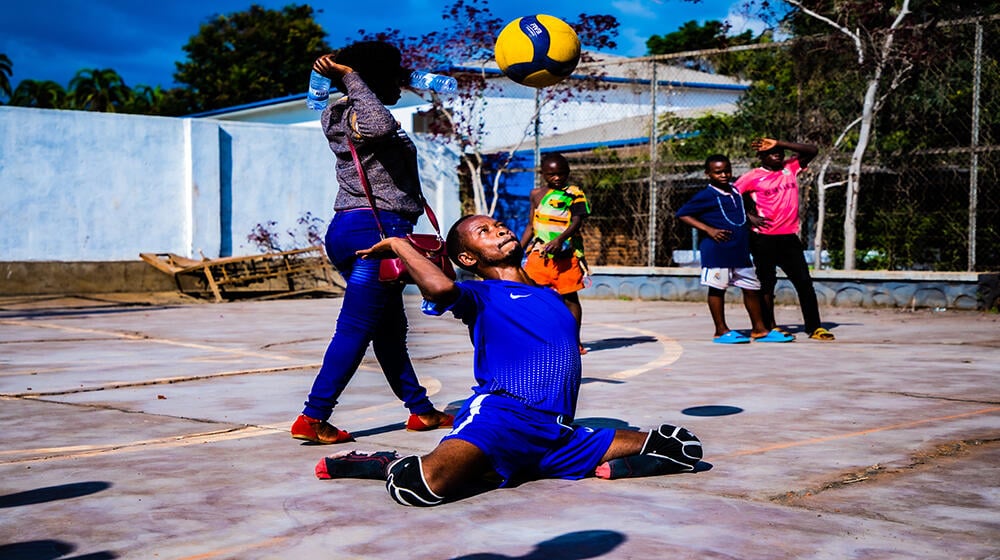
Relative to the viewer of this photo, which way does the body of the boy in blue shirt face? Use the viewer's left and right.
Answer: facing the viewer and to the right of the viewer

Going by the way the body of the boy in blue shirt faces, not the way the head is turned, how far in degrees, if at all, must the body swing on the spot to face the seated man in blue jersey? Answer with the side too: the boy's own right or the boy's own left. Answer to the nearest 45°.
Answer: approximately 45° to the boy's own right

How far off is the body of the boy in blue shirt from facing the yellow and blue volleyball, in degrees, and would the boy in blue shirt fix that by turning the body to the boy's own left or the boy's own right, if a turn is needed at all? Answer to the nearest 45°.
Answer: approximately 45° to the boy's own right

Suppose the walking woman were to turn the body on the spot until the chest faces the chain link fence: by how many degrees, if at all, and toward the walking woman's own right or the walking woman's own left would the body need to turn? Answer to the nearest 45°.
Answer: approximately 45° to the walking woman's own left

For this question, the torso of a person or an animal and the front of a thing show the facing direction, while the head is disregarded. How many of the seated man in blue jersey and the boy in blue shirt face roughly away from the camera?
0
